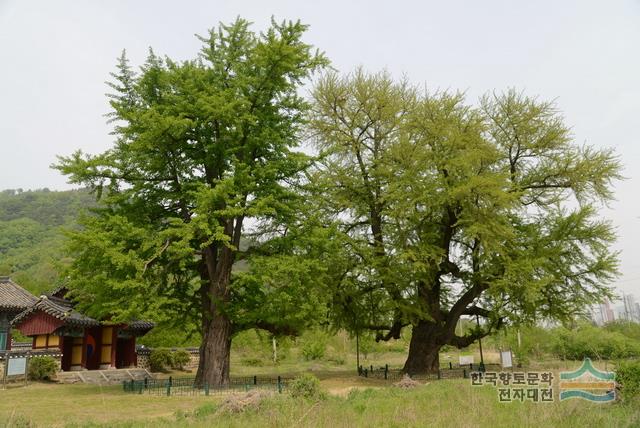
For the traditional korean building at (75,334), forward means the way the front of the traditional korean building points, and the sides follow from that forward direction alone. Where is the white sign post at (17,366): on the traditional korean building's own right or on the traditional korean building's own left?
on the traditional korean building's own right

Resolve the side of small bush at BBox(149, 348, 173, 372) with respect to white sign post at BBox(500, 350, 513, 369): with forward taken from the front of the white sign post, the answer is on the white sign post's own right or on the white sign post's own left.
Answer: on the white sign post's own right

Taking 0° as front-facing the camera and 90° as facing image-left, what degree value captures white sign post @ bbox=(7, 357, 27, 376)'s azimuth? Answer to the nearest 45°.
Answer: approximately 0°

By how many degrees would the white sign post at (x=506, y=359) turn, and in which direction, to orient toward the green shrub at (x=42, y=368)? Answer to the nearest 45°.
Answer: approximately 45° to its right

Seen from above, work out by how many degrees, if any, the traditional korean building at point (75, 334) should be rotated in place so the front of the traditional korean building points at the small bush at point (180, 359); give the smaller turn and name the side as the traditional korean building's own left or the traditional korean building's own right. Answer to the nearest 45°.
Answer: approximately 90° to the traditional korean building's own left

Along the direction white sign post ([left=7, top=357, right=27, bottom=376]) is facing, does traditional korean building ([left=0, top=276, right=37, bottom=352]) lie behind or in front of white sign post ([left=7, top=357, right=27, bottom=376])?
behind

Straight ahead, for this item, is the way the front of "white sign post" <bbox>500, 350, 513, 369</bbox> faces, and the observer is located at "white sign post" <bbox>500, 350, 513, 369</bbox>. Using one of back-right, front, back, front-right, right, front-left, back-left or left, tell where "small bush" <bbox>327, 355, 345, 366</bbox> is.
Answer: back-right

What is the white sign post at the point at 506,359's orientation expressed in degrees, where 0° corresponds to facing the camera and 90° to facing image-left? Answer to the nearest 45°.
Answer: approximately 0°
